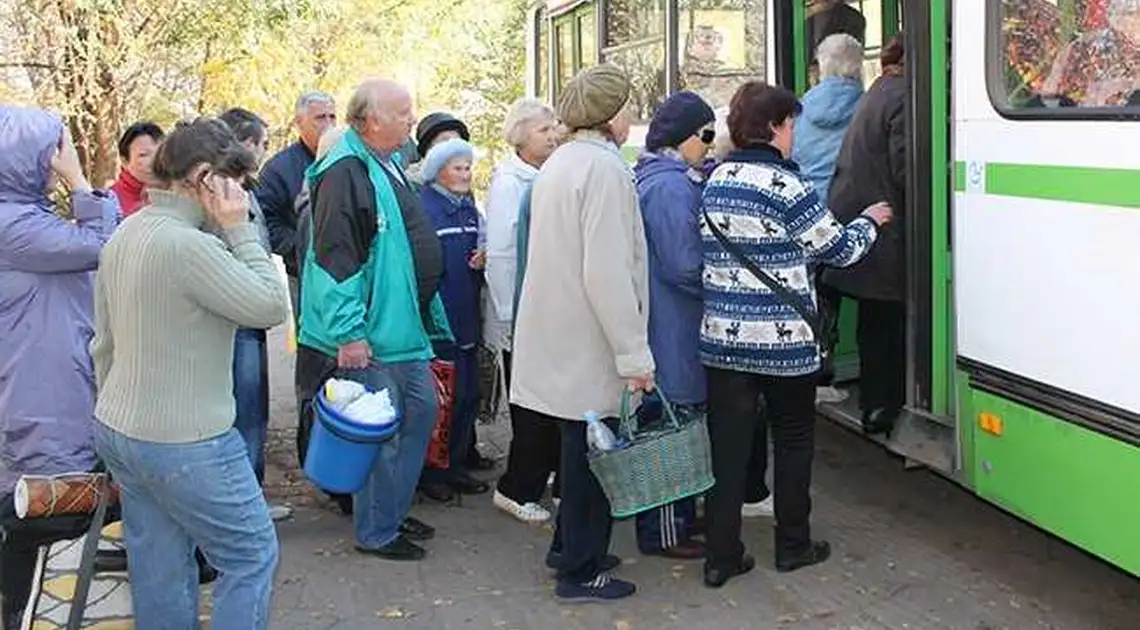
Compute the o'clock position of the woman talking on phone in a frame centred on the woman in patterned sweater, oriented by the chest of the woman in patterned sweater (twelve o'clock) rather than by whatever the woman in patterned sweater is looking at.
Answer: The woman talking on phone is roughly at 6 o'clock from the woman in patterned sweater.

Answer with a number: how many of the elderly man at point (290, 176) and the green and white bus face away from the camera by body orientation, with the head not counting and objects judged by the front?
0

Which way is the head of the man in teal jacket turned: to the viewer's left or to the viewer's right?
to the viewer's right

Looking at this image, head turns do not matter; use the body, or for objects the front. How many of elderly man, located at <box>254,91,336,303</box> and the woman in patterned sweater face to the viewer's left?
0

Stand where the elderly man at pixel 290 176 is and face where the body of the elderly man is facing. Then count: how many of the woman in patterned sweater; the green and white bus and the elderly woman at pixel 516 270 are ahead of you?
3

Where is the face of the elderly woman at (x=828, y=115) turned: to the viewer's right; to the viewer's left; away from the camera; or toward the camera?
away from the camera

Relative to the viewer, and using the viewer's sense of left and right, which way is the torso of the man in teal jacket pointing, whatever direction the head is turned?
facing to the right of the viewer

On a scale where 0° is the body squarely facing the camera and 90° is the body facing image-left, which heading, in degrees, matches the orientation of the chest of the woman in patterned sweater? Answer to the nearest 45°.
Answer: approximately 225°

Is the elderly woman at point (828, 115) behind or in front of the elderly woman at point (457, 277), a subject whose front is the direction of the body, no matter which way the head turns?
in front

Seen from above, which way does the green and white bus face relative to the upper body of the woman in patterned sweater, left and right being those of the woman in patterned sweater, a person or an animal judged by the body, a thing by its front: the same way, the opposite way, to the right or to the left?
to the right

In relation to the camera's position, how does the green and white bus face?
facing the viewer and to the right of the viewer

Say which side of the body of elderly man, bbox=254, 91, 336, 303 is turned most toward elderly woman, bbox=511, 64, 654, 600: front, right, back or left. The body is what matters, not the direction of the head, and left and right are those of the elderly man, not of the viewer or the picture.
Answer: front

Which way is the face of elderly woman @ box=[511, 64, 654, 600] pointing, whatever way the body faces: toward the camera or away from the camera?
away from the camera

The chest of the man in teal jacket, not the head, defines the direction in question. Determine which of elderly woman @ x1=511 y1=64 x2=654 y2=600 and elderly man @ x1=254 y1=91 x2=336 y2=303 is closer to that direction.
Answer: the elderly woman
